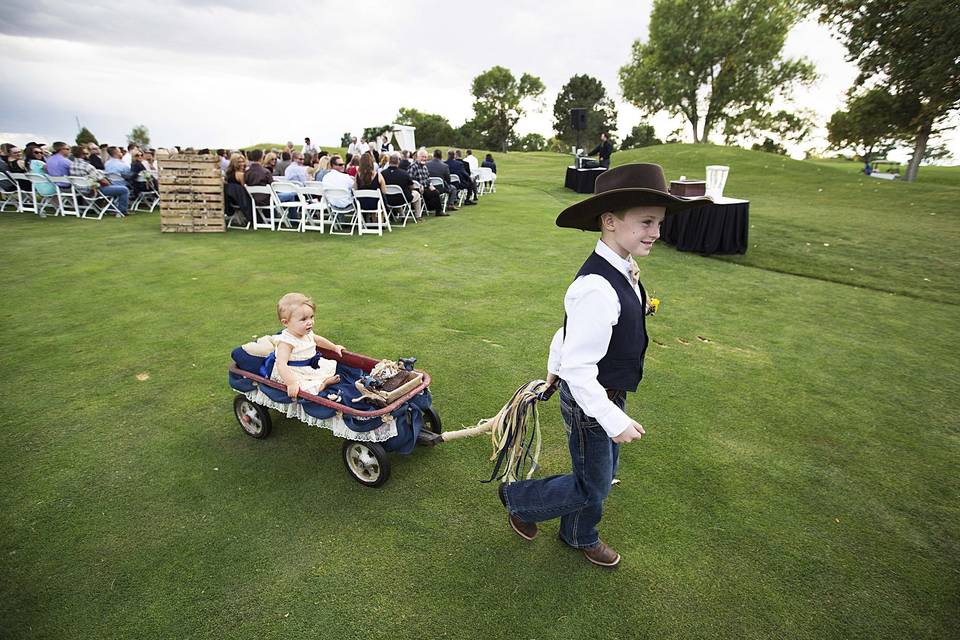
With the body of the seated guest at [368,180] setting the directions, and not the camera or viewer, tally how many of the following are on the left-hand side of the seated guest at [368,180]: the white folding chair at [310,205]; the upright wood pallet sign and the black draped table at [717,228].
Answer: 2

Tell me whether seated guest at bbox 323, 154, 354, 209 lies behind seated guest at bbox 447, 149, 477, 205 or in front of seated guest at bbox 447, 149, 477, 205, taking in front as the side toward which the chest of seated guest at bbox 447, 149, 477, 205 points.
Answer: behind

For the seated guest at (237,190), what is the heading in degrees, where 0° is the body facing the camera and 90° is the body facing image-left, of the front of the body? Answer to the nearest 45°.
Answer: approximately 225°

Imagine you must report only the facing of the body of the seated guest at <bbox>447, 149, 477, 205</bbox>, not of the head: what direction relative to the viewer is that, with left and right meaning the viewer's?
facing away from the viewer and to the right of the viewer

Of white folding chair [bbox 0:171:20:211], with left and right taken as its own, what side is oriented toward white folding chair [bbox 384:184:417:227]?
right

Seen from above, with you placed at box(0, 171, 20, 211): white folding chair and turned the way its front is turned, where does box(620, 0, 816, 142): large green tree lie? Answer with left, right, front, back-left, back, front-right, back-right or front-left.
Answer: front-right

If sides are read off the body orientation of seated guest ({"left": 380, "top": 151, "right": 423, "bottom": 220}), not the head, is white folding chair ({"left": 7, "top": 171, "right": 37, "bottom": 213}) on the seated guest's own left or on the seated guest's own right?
on the seated guest's own left

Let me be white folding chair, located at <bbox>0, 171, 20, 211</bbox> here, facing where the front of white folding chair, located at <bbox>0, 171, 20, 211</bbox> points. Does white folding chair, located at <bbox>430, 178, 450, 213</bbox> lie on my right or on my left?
on my right

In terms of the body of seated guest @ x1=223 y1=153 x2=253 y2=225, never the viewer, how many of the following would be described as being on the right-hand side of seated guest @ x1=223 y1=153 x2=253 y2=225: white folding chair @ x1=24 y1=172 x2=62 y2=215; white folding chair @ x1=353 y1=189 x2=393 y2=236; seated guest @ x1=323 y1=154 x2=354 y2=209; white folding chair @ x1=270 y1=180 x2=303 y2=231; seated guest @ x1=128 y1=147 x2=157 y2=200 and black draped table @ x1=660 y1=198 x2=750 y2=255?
4

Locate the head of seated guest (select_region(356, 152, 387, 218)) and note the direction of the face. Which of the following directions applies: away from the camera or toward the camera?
away from the camera
